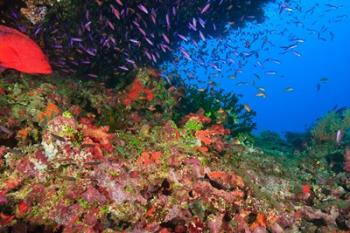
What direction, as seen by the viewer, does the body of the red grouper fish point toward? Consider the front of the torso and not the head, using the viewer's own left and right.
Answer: facing to the right of the viewer
